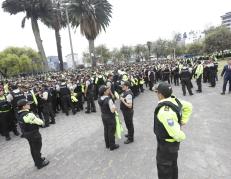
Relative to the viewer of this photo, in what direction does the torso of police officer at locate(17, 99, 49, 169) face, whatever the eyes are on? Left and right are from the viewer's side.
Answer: facing to the right of the viewer

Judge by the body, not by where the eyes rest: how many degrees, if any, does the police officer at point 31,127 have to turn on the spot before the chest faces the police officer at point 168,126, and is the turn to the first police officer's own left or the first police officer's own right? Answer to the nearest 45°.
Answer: approximately 45° to the first police officer's own right

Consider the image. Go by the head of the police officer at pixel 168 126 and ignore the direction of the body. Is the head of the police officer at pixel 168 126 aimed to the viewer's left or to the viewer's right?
to the viewer's left

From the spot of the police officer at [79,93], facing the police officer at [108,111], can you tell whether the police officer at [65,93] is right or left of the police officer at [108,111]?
right

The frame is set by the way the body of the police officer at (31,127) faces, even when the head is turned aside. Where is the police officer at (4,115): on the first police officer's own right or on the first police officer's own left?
on the first police officer's own left
